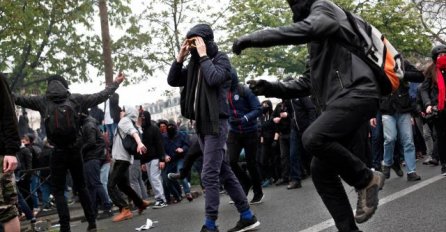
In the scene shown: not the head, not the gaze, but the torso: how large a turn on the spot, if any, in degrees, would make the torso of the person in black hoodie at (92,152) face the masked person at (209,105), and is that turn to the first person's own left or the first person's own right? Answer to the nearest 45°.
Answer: approximately 90° to the first person's own left

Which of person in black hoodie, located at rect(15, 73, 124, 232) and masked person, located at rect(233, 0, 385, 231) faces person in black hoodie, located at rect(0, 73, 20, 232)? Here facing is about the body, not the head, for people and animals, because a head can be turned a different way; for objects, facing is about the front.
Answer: the masked person

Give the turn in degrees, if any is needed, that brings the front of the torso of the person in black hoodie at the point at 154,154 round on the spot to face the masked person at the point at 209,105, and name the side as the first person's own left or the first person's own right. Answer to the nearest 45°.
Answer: approximately 45° to the first person's own left

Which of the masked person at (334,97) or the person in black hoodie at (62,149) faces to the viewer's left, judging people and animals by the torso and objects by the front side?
the masked person

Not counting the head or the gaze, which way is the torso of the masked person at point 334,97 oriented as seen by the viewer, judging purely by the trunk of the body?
to the viewer's left

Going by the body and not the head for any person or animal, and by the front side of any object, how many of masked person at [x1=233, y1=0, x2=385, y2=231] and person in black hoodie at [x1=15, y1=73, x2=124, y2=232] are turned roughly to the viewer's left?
1

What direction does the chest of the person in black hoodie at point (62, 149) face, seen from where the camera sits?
away from the camera

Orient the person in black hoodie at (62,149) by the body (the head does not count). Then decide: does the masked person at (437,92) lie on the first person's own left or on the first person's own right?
on the first person's own right
